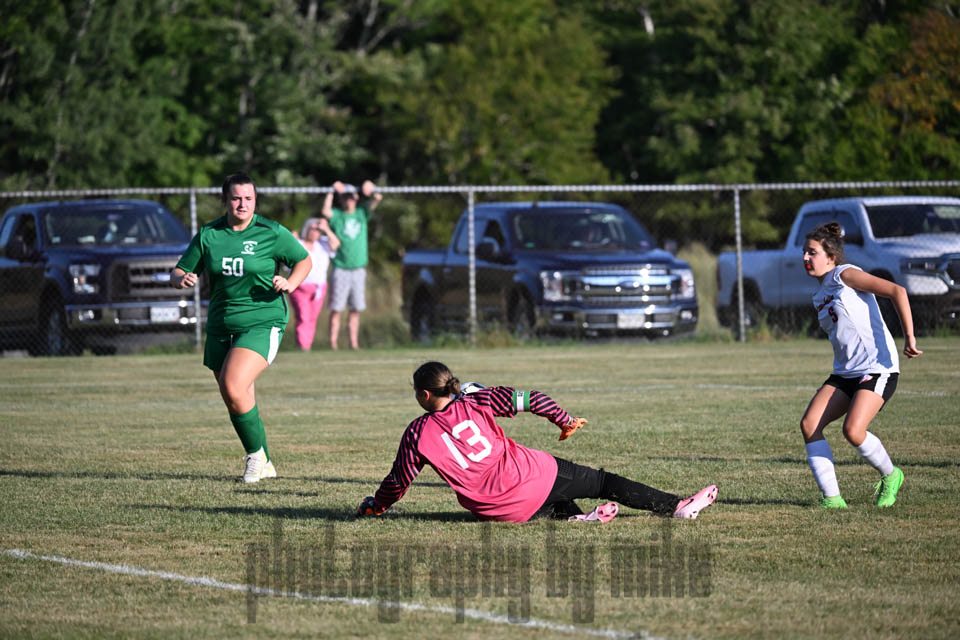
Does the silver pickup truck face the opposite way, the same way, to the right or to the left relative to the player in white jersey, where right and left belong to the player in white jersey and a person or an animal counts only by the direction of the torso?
to the left

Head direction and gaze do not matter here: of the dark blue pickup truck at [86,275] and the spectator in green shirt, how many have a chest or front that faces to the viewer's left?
0

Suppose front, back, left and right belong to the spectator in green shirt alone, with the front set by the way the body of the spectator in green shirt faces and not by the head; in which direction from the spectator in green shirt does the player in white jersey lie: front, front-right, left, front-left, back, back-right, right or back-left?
front

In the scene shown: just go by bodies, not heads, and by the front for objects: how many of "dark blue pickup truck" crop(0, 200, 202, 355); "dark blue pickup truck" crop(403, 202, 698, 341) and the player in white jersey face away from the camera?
0

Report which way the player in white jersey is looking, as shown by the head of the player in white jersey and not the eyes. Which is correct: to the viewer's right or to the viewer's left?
to the viewer's left

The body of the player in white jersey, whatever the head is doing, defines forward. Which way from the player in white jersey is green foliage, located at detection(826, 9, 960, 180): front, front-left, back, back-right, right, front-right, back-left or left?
back-right

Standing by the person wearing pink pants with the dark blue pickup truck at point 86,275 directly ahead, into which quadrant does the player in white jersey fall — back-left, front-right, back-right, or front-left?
back-left

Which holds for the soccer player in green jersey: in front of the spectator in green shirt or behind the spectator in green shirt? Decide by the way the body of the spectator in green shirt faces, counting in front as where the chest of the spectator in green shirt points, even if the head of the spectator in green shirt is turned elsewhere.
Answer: in front

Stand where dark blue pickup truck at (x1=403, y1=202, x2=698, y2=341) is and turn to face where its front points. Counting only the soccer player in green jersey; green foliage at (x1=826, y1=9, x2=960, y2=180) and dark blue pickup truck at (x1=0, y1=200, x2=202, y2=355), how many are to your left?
1

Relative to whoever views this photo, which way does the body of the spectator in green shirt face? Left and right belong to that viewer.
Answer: facing the viewer

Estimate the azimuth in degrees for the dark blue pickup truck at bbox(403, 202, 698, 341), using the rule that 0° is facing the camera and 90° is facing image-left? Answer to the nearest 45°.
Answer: approximately 315°

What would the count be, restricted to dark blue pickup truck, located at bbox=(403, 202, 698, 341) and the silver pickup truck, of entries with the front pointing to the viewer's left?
0

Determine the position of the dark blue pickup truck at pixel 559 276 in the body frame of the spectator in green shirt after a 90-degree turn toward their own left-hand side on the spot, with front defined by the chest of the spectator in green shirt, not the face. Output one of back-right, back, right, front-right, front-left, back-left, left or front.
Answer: front

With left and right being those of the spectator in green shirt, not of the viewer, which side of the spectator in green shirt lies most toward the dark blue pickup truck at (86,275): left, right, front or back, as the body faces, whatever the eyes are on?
right

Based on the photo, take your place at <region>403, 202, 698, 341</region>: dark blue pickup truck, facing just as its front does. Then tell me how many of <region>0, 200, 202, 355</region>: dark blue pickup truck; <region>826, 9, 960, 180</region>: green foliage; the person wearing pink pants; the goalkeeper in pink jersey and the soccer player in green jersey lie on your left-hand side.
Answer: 1

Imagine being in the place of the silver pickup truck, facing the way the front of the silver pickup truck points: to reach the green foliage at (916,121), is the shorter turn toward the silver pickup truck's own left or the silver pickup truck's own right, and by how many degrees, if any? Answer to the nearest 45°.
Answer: approximately 135° to the silver pickup truck's own left
